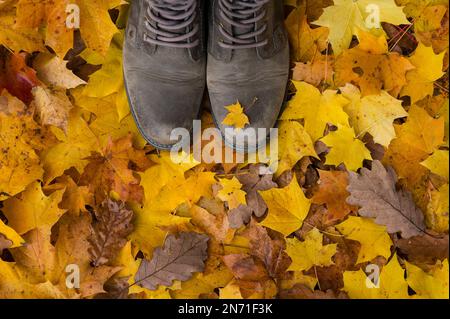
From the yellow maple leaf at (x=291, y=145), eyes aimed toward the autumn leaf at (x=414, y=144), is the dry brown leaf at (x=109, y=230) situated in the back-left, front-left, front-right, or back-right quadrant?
back-right

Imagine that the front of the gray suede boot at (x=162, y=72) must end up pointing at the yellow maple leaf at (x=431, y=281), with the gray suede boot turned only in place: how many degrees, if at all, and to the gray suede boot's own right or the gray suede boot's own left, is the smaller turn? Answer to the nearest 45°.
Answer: approximately 45° to the gray suede boot's own left

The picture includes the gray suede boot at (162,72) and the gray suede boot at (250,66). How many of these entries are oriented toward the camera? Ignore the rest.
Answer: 2

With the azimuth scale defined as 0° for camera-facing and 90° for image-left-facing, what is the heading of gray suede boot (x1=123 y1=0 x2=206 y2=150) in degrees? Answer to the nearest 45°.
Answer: approximately 0°
